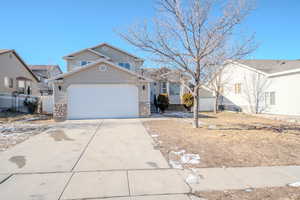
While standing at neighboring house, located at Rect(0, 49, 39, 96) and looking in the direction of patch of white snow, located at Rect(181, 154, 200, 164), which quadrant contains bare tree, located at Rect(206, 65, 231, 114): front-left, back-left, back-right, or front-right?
front-left

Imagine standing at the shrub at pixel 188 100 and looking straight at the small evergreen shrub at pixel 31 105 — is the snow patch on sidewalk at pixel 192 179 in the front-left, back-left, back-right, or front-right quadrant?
front-left

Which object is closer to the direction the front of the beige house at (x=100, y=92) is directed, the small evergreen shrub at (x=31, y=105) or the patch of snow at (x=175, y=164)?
the patch of snow

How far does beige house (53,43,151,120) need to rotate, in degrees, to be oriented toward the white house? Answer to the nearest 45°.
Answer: approximately 90° to its left

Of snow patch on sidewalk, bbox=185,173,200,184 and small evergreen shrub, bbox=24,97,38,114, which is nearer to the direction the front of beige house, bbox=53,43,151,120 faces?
the snow patch on sidewalk

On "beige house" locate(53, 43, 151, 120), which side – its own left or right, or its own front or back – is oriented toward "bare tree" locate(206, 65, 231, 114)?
left

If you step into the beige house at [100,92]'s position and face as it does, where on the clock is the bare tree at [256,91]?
The bare tree is roughly at 9 o'clock from the beige house.

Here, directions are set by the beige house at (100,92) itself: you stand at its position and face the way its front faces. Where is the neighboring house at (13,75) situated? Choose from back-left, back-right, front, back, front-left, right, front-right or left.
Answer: back-right

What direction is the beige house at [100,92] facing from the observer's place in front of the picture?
facing the viewer

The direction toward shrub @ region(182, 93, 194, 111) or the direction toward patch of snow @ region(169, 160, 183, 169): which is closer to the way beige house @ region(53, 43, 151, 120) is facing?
the patch of snow

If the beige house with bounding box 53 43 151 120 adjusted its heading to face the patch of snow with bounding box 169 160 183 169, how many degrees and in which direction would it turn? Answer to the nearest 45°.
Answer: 0° — it already faces it

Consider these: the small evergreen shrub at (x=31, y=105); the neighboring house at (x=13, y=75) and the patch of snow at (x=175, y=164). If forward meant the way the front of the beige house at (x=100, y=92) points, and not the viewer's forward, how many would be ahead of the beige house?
1

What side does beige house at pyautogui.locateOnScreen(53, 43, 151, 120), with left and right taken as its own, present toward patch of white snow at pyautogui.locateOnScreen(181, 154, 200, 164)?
front

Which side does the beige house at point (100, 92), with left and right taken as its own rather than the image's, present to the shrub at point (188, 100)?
left
